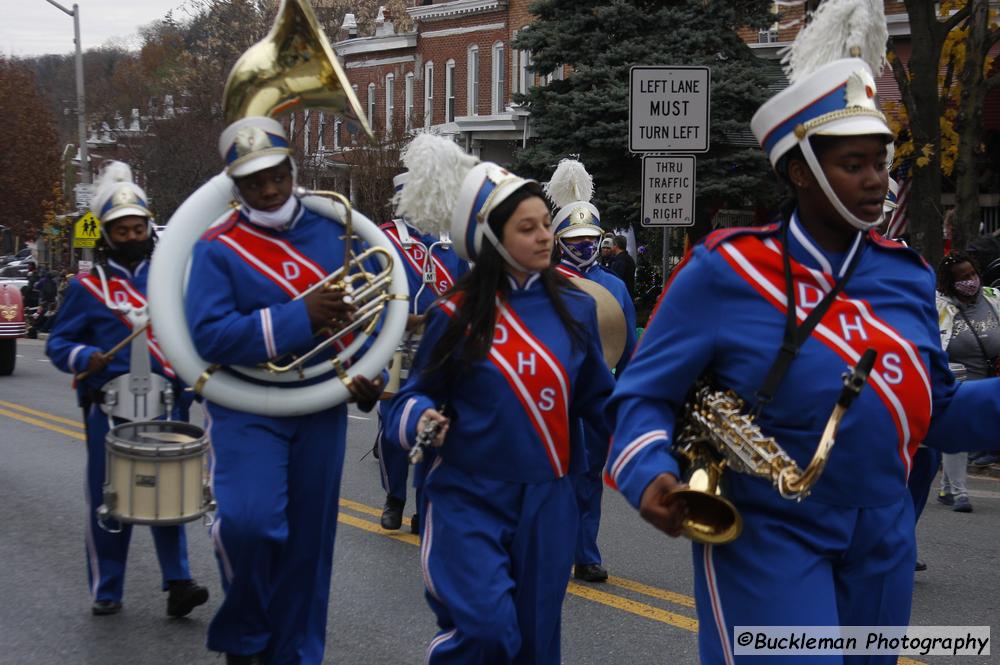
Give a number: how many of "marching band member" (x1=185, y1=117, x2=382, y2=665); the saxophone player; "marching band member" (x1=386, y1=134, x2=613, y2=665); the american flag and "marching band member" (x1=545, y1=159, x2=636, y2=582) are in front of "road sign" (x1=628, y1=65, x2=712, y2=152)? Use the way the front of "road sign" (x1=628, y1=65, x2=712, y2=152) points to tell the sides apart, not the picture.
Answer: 4

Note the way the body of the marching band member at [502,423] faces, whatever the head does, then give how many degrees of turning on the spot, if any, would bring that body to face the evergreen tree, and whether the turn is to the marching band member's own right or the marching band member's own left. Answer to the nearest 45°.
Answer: approximately 135° to the marching band member's own left

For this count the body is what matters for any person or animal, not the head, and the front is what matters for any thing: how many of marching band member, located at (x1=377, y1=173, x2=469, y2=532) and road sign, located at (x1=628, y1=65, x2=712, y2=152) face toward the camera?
2

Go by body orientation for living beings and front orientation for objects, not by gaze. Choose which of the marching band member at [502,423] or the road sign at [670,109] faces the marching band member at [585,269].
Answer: the road sign

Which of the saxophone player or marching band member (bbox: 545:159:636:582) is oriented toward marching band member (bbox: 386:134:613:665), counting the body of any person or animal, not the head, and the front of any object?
marching band member (bbox: 545:159:636:582)

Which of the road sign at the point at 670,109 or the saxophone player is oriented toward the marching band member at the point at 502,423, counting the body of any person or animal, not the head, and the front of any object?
the road sign

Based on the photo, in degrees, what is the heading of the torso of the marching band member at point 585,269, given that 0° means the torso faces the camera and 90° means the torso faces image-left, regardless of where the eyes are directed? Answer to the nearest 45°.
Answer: approximately 0°

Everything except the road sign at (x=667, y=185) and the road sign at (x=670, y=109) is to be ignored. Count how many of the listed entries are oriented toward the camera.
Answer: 2
